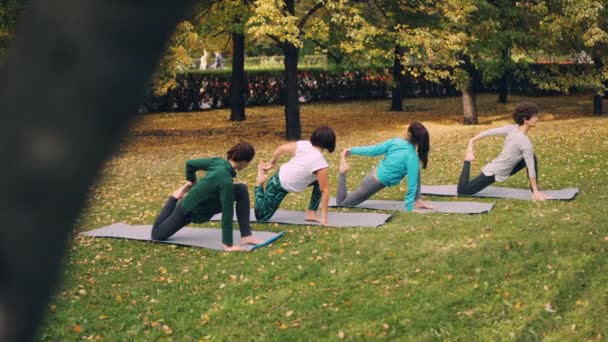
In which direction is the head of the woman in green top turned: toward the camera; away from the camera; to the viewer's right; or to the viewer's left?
to the viewer's right

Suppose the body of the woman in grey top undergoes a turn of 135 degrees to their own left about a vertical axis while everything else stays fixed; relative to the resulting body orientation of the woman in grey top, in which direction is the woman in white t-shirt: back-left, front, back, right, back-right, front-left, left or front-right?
left

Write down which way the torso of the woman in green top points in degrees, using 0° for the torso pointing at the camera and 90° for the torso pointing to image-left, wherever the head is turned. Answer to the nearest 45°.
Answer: approximately 270°

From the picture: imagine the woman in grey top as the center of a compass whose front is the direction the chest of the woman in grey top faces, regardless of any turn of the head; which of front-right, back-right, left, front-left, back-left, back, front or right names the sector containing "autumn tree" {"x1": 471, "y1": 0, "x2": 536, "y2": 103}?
left

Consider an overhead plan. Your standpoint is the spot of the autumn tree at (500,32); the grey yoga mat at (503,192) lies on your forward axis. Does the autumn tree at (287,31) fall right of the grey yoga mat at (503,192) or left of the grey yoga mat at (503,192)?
right

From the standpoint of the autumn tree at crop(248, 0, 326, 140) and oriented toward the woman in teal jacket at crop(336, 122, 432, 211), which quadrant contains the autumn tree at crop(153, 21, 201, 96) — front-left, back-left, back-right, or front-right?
back-right

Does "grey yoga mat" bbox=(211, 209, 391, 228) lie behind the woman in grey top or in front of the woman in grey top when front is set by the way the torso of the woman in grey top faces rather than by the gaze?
behind

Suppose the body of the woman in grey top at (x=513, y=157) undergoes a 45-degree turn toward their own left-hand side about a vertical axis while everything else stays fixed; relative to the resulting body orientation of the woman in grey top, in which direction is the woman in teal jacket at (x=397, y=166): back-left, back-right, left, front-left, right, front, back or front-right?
back

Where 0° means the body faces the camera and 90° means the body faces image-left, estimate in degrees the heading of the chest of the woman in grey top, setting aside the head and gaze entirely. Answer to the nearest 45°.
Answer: approximately 270°
